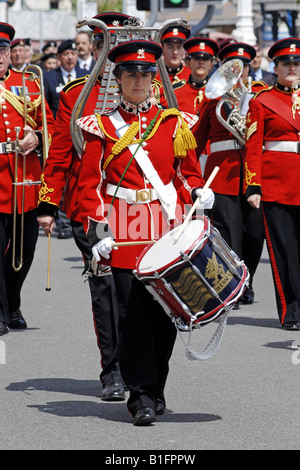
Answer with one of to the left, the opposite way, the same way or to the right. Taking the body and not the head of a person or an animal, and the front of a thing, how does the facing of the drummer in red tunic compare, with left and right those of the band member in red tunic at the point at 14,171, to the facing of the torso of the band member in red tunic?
the same way

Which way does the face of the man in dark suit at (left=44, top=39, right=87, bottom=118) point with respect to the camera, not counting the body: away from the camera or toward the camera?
toward the camera

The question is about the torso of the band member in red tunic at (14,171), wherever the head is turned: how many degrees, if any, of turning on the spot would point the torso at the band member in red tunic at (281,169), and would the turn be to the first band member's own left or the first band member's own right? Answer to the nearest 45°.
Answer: approximately 90° to the first band member's own left

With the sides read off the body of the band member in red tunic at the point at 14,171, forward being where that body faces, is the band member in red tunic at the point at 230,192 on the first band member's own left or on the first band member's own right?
on the first band member's own left

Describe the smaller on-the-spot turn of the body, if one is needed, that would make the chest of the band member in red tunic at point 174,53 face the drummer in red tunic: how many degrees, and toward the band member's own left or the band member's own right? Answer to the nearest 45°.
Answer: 0° — they already face them

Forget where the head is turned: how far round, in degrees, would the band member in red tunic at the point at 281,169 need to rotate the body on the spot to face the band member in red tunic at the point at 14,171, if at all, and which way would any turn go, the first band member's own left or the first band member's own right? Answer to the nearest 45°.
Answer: approximately 90° to the first band member's own right

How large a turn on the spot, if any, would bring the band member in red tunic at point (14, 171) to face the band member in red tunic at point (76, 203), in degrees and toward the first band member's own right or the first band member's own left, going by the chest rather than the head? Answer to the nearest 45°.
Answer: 0° — they already face them

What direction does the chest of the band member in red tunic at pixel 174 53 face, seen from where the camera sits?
toward the camera

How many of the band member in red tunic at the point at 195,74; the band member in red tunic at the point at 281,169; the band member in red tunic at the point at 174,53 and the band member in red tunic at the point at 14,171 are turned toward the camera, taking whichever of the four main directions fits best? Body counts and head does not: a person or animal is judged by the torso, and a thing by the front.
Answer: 4

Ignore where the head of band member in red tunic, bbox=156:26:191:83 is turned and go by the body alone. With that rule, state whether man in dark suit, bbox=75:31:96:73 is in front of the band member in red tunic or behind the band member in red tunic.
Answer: behind

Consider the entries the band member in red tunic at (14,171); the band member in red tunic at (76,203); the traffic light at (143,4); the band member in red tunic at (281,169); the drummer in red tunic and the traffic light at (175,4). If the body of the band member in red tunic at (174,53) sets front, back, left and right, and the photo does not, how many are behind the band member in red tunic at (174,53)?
2

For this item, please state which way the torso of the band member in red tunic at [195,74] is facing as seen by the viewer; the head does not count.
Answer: toward the camera

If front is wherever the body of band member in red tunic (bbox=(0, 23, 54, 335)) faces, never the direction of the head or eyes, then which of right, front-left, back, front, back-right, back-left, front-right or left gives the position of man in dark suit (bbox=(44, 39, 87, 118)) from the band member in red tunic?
back

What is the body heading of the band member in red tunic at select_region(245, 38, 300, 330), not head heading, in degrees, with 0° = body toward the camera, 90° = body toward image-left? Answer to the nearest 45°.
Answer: approximately 0°

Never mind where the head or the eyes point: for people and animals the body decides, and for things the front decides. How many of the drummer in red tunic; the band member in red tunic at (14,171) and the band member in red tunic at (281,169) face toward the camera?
3

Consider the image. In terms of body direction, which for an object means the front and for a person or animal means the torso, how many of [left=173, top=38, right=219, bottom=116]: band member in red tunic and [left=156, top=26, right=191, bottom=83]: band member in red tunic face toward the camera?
2

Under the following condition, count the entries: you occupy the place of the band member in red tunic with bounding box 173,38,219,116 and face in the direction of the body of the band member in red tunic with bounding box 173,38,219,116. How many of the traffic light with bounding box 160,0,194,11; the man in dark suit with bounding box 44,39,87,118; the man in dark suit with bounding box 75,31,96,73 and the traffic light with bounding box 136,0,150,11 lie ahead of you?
0

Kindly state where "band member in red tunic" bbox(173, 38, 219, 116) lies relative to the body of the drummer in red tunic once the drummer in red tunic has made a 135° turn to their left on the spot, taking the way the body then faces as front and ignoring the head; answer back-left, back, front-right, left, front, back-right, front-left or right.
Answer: front-left
